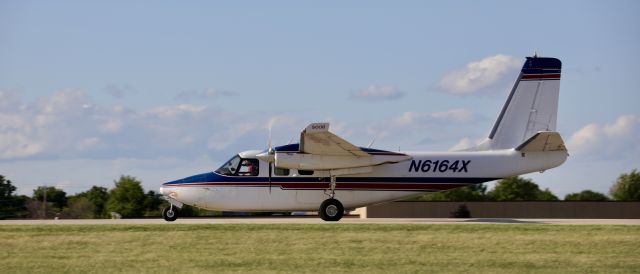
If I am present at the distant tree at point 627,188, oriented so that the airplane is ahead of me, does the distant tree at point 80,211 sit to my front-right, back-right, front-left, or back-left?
front-right

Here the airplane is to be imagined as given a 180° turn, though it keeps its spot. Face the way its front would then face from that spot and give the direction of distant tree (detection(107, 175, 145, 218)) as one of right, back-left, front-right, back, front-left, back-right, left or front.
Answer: back-left

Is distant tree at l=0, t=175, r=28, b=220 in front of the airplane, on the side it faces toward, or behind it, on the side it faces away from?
in front

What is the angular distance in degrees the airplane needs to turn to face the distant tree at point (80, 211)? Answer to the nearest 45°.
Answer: approximately 45° to its right

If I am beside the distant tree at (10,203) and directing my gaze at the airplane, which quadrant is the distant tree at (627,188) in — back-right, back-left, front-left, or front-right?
front-left

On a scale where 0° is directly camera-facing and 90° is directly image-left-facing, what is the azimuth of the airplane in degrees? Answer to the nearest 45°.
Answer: approximately 90°

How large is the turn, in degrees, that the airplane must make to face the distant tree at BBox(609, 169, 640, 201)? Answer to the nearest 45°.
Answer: approximately 135° to its right
